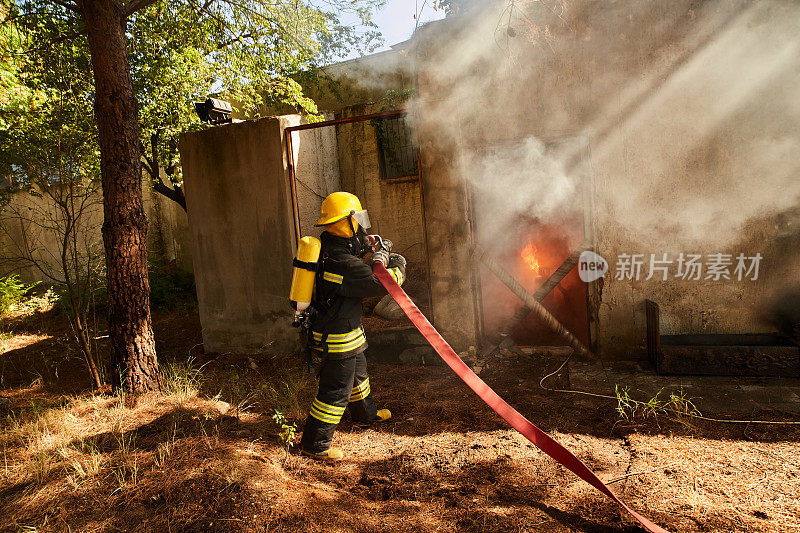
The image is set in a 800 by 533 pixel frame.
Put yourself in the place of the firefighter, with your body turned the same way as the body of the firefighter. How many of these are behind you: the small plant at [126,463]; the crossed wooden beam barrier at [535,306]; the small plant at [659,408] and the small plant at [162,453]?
2

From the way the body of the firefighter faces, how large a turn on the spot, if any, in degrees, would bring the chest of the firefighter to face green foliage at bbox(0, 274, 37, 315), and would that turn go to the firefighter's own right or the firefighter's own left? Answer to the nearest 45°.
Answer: approximately 135° to the firefighter's own left

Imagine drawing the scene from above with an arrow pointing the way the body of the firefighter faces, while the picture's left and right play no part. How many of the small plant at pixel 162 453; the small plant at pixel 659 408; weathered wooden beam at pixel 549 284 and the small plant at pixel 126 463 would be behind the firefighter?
2

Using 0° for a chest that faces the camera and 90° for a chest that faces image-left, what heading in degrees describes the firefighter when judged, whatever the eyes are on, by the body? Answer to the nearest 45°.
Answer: approximately 270°

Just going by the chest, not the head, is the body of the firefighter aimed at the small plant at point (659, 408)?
yes

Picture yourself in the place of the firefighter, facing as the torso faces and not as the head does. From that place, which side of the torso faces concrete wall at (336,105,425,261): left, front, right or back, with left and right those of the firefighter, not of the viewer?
left

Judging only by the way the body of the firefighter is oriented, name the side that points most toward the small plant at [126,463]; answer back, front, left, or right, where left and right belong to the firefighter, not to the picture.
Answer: back

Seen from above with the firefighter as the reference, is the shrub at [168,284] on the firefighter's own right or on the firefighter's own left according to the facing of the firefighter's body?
on the firefighter's own left

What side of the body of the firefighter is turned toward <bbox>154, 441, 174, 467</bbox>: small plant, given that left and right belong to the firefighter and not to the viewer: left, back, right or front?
back
